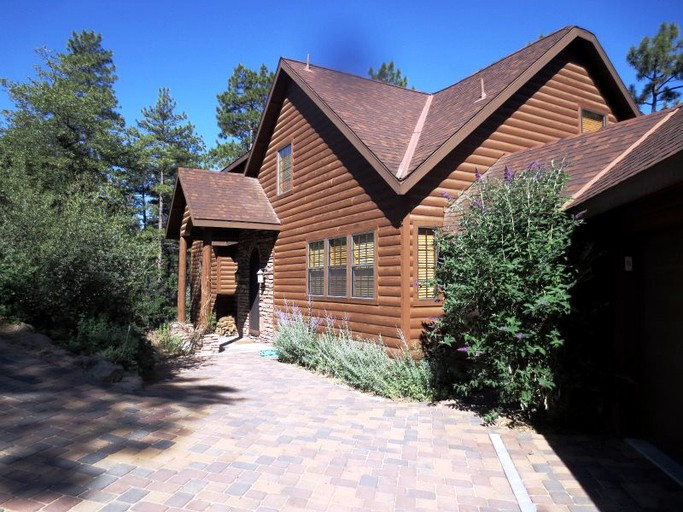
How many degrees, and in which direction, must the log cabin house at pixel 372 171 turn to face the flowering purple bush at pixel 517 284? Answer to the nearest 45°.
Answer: approximately 90° to its left

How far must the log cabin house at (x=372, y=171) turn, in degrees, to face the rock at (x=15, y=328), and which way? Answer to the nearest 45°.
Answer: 0° — it already faces it

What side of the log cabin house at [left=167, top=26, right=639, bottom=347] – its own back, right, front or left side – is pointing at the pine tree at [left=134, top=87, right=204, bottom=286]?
right

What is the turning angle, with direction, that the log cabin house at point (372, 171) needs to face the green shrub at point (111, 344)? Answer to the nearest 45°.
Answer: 0° — it already faces it

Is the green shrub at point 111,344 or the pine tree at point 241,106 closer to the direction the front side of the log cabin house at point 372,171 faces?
the green shrub

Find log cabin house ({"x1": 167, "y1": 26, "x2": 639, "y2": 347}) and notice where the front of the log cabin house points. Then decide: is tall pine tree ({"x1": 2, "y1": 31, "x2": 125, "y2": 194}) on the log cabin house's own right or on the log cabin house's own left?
on the log cabin house's own right

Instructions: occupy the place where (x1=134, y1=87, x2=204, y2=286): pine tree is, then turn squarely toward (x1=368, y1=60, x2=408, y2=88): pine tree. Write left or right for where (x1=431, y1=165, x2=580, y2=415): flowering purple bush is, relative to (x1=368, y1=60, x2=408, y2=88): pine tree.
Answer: right

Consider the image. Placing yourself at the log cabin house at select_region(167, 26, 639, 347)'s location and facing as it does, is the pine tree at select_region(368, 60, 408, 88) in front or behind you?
behind

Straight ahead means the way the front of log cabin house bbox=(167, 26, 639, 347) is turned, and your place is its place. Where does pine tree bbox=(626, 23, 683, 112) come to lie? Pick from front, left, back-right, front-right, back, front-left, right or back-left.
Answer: back

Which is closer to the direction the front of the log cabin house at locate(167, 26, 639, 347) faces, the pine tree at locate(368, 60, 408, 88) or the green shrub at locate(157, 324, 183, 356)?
the green shrub

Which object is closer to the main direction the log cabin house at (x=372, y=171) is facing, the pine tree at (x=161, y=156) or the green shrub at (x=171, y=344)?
the green shrub
